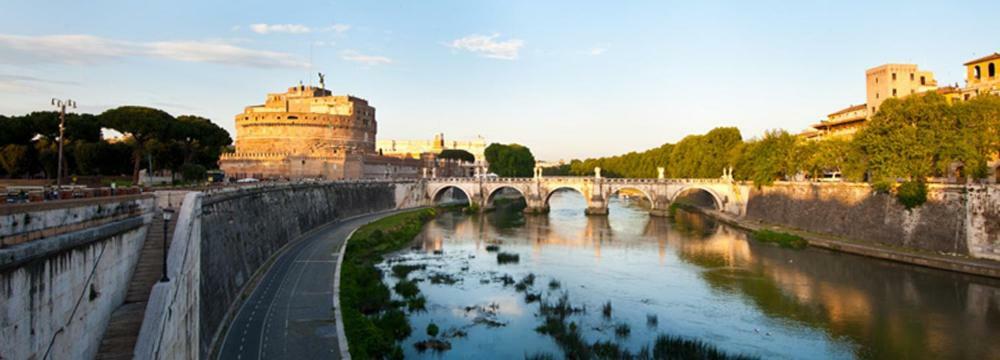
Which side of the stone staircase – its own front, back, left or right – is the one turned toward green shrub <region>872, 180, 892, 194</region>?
left

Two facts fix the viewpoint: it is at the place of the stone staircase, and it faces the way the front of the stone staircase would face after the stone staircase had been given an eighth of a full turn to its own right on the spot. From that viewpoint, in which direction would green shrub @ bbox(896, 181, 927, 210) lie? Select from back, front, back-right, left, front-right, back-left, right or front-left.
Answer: back-left

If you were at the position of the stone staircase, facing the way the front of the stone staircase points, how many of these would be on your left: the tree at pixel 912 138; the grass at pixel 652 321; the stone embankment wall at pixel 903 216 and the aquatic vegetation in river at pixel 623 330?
4

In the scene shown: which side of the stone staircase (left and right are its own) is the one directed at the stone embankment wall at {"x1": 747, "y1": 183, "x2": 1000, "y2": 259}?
left

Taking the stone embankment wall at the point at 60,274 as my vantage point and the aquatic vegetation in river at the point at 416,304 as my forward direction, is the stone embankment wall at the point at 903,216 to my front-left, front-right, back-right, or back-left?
front-right

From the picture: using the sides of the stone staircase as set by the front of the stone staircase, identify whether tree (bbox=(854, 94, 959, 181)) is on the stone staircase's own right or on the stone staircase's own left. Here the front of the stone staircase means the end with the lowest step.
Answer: on the stone staircase's own left

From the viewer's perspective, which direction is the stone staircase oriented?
toward the camera
